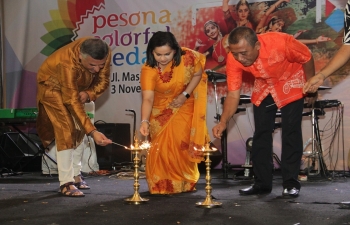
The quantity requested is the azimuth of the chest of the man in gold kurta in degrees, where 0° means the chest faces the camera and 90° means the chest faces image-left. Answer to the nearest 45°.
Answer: approximately 315°

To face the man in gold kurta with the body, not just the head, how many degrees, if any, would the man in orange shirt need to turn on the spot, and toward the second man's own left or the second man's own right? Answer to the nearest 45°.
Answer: approximately 45° to the second man's own right

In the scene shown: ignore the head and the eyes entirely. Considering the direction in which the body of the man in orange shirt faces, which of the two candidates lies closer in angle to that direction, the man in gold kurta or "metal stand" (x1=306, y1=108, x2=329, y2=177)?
the man in gold kurta

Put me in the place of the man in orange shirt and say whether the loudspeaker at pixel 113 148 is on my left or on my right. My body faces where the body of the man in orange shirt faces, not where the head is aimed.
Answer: on my right

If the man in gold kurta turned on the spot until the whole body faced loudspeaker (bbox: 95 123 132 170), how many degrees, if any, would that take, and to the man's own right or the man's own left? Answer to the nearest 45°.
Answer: approximately 135° to the man's own left

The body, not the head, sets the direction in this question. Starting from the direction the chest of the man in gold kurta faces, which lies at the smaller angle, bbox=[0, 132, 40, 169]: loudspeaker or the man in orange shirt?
the man in orange shirt

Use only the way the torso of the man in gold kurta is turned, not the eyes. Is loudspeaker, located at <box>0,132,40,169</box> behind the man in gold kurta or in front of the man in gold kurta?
behind

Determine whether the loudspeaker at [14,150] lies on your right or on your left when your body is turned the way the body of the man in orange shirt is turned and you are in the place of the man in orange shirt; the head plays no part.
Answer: on your right

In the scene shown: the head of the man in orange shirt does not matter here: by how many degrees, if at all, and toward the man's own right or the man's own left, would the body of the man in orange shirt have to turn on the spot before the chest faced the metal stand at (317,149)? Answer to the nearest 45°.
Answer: approximately 135° to the man's own right

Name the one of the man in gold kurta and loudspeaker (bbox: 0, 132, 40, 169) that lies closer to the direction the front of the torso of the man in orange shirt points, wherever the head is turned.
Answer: the man in gold kurta

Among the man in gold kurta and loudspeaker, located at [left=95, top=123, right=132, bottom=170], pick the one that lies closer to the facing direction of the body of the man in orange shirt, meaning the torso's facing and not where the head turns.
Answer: the man in gold kurta

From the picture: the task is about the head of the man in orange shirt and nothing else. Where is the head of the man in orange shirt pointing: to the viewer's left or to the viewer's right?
to the viewer's left
